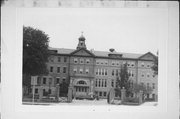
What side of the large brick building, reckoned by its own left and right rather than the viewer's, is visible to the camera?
front
